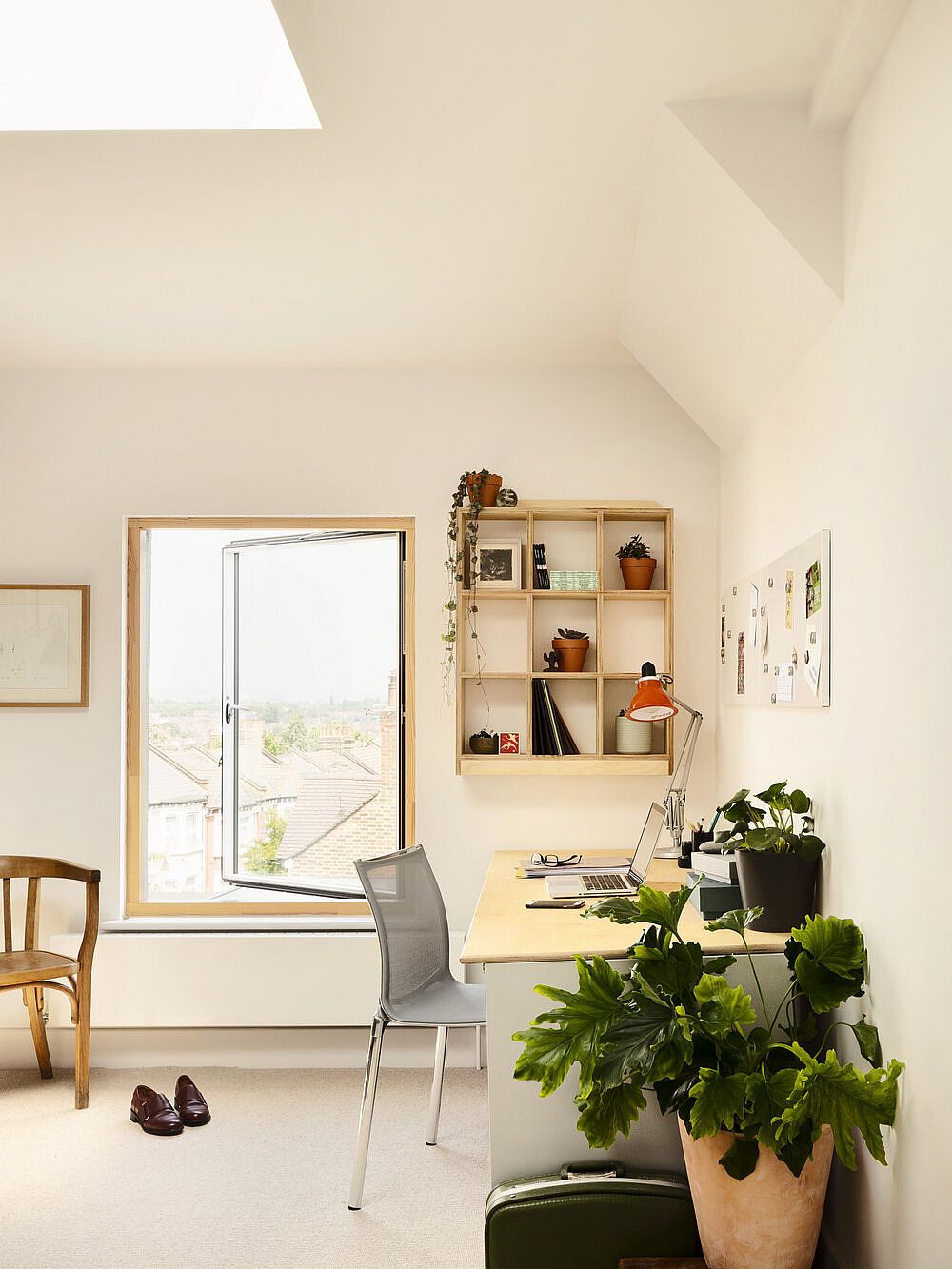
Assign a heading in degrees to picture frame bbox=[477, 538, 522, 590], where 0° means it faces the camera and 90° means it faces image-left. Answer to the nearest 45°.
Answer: approximately 0°

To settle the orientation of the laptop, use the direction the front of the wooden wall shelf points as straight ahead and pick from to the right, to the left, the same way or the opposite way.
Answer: to the right

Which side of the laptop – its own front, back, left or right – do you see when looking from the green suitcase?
left

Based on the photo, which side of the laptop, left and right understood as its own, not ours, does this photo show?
left

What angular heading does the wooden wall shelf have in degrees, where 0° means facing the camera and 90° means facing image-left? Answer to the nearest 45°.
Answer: approximately 0°

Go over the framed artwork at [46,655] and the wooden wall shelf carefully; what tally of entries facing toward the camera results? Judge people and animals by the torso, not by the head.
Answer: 2

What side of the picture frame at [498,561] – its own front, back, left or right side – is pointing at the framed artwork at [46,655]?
right

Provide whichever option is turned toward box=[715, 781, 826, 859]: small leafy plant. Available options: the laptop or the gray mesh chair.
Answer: the gray mesh chair

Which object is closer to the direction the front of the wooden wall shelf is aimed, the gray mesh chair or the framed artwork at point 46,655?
the gray mesh chair
